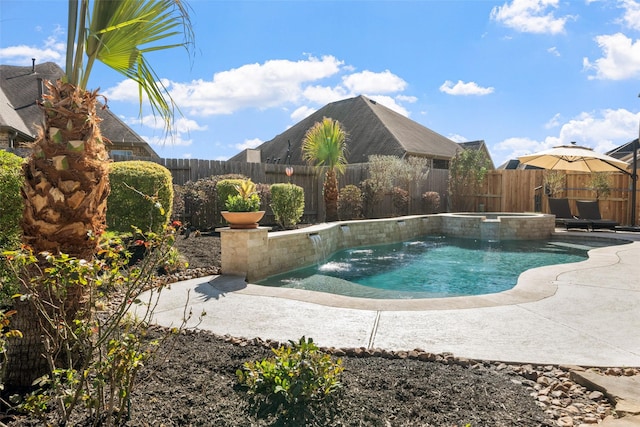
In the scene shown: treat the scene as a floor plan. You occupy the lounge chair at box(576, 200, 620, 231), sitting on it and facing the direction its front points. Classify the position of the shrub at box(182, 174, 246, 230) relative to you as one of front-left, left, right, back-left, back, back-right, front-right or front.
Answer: right

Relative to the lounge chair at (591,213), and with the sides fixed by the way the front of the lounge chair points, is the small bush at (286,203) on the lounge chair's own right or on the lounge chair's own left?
on the lounge chair's own right

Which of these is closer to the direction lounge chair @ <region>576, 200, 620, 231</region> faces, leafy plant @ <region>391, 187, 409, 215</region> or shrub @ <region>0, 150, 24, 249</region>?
the shrub

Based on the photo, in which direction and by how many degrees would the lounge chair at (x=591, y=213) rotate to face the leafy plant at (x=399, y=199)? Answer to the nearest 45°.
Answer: approximately 135° to its right

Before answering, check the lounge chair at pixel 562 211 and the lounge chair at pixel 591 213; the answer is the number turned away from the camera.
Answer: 0

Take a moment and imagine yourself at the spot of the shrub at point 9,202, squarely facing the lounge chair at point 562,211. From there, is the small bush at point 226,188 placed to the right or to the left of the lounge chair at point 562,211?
left
